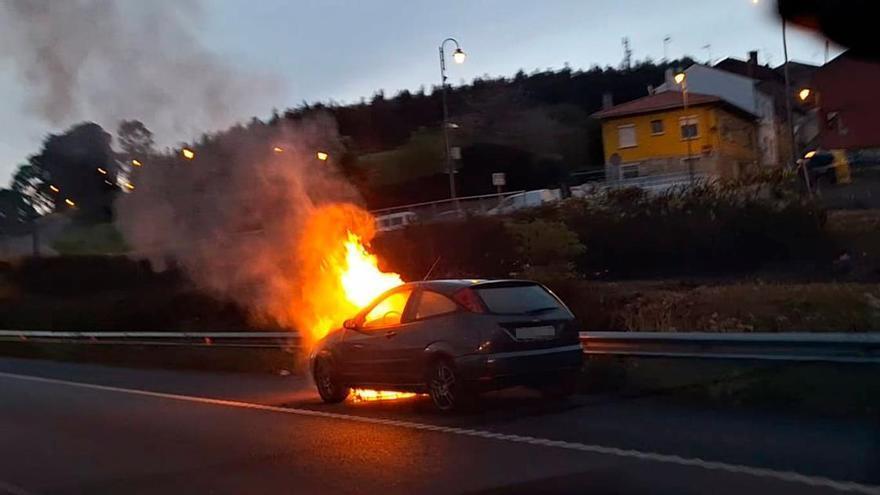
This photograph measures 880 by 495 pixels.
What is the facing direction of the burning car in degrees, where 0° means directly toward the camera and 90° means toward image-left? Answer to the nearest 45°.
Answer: approximately 135°

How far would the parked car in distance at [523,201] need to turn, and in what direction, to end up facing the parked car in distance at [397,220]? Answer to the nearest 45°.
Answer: approximately 45° to its left

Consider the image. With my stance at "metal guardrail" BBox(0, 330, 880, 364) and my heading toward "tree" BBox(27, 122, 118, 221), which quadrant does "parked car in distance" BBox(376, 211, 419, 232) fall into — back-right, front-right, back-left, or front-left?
front-right

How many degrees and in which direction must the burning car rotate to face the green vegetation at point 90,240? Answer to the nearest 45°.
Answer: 0° — it already faces it

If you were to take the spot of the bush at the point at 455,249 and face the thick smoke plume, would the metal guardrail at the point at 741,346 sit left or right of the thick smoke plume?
left

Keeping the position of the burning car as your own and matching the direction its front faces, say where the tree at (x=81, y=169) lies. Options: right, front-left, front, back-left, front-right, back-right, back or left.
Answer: front

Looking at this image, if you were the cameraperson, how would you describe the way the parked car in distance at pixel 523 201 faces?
facing to the left of the viewer

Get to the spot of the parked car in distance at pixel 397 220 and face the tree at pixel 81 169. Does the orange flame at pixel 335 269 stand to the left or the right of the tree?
left
